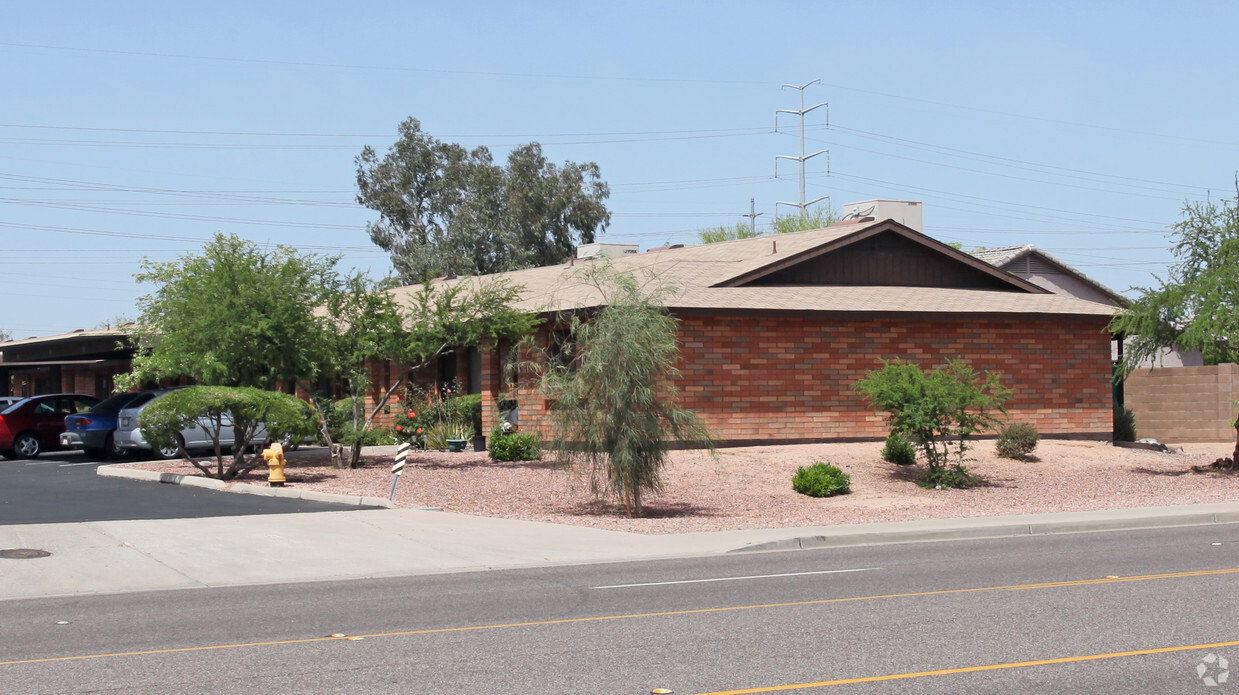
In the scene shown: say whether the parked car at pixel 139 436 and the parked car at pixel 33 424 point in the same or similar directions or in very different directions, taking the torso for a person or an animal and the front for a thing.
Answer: same or similar directions

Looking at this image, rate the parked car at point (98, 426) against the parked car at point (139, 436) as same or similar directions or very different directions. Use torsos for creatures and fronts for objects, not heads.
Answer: same or similar directions

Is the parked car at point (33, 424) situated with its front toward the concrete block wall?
no

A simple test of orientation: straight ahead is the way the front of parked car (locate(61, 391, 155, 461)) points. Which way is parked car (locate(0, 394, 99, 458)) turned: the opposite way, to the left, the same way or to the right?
the same way

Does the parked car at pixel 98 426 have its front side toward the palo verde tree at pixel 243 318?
no

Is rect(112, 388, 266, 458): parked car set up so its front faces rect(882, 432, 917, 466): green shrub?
no

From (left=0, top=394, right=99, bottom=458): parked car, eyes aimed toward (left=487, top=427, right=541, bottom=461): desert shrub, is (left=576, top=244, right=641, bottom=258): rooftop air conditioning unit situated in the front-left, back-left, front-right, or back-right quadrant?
front-left

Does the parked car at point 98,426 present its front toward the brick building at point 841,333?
no
